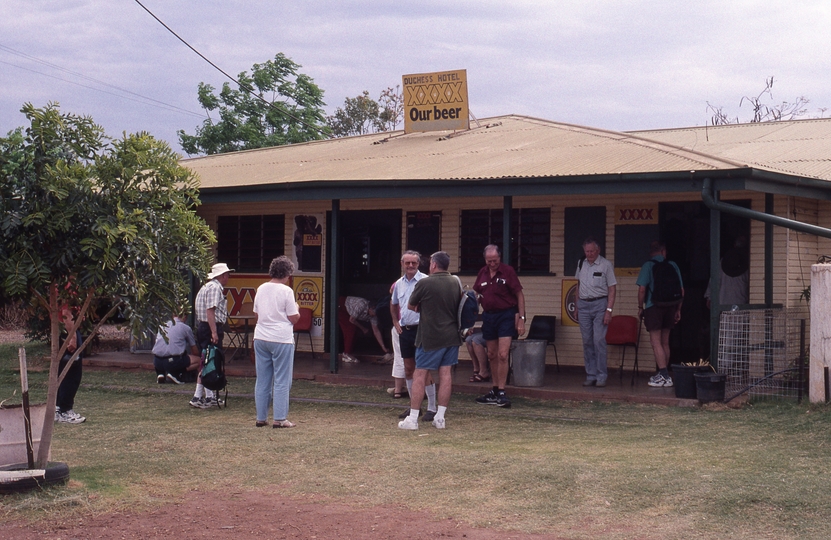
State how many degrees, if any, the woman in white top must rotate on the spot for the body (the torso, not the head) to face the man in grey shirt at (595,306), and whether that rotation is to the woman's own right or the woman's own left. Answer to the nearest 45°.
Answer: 0° — they already face them

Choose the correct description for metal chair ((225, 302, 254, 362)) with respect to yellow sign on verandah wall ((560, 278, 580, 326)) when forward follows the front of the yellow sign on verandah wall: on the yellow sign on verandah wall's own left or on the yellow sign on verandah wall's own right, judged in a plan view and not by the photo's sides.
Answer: on the yellow sign on verandah wall's own right

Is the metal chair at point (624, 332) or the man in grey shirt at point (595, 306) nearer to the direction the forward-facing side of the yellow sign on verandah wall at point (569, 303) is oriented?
the man in grey shirt

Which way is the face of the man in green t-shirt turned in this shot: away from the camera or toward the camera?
away from the camera

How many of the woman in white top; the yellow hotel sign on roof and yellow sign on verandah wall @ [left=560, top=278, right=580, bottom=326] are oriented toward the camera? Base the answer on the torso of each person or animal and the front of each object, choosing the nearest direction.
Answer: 2

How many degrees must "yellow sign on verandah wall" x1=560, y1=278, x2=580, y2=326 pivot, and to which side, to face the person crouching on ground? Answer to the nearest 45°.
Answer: approximately 90° to its right

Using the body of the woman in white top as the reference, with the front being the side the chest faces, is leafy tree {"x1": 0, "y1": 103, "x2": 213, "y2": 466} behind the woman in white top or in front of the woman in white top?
behind

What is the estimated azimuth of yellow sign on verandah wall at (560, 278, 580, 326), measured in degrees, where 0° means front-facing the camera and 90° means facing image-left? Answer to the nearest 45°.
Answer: approximately 0°

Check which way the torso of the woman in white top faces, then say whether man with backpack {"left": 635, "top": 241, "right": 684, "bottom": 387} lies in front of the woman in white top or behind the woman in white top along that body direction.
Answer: in front

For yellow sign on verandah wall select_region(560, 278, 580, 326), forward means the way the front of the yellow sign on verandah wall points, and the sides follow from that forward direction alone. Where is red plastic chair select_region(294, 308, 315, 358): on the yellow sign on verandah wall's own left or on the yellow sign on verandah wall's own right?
on the yellow sign on verandah wall's own right

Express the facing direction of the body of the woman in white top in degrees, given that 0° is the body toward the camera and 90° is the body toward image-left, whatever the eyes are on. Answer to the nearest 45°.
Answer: approximately 225°

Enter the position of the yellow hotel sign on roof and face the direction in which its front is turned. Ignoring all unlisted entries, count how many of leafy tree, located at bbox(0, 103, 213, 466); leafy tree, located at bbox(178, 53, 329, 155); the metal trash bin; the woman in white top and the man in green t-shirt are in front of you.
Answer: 4
